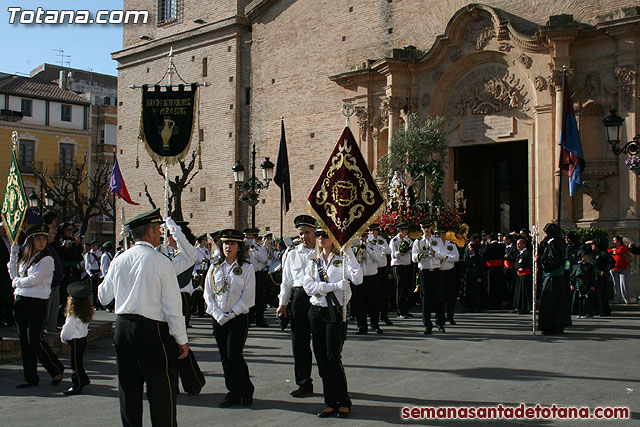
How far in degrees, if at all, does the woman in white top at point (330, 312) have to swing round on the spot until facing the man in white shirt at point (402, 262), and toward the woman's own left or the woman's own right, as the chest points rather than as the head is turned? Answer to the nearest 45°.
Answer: approximately 135° to the woman's own right

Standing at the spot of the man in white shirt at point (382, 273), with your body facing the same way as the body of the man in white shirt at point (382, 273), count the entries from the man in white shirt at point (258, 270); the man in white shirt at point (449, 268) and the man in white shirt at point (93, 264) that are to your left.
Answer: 1

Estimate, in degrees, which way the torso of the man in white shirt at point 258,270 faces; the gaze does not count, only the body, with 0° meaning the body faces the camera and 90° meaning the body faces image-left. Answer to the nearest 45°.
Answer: approximately 45°

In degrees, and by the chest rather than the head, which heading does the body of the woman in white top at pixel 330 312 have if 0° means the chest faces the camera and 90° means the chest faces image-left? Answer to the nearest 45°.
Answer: approximately 45°

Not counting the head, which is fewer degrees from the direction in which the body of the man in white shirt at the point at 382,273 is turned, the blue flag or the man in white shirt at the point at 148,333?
the man in white shirt

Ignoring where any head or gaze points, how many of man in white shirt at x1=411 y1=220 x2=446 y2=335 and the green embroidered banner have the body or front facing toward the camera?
2

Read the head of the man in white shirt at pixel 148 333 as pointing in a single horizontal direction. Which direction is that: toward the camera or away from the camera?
away from the camera

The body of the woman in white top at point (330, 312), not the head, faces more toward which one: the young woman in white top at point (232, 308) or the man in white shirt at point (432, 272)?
the young woman in white top
